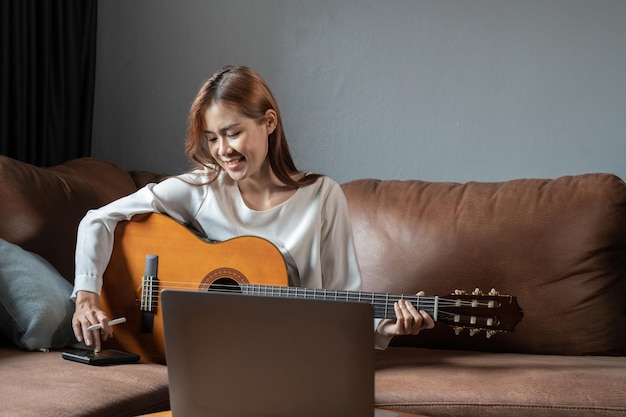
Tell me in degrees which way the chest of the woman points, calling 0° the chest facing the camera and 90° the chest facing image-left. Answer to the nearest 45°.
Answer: approximately 0°

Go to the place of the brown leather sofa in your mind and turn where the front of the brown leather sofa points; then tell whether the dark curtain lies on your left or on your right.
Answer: on your right

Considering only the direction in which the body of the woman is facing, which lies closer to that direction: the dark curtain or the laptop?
the laptop

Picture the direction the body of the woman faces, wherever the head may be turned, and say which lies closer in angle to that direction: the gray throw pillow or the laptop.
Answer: the laptop
